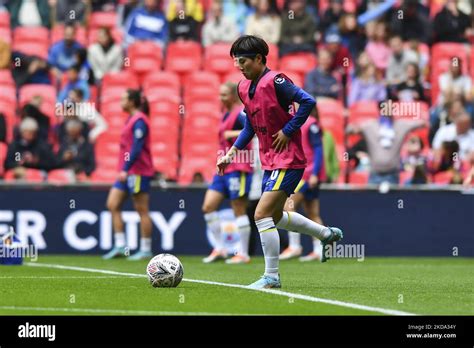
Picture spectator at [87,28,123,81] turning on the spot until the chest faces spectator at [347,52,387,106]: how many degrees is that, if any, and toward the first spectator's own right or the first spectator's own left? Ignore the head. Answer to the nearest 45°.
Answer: approximately 90° to the first spectator's own left

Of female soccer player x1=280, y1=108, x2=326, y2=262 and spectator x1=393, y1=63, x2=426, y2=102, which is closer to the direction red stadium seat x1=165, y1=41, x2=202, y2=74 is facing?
the female soccer player

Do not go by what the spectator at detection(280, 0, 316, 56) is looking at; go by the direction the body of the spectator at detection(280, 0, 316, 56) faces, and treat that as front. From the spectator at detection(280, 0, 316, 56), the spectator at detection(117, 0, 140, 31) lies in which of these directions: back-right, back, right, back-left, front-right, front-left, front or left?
right

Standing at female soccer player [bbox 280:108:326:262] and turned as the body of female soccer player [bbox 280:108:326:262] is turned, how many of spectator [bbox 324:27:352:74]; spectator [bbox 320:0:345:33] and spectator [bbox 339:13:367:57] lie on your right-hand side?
3

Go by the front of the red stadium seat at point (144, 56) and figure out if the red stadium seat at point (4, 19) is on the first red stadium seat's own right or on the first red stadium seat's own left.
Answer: on the first red stadium seat's own right

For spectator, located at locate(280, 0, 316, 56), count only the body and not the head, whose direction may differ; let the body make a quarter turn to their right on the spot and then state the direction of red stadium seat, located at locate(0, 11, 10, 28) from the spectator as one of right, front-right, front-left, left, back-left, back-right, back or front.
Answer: front
